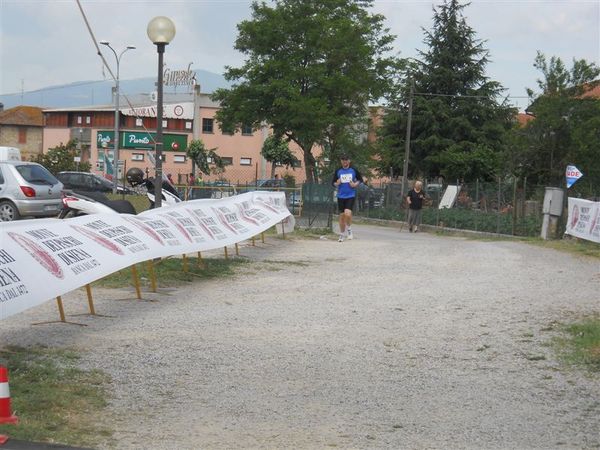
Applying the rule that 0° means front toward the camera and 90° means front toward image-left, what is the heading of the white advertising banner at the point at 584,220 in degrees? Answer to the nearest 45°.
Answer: approximately 45°

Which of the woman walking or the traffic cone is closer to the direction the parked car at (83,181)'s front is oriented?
the woman walking

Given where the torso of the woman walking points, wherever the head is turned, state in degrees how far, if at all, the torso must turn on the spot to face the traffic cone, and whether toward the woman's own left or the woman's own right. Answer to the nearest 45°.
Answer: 0° — they already face it

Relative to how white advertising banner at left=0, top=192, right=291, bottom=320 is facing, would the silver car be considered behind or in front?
behind

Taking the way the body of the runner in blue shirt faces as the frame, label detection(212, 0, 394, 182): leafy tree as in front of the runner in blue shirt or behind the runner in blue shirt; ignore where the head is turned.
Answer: behind

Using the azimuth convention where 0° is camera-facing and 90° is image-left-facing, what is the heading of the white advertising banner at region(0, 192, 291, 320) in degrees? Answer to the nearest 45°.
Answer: approximately 315°

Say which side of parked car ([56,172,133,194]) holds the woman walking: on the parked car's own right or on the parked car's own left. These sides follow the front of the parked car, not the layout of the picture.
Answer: on the parked car's own right

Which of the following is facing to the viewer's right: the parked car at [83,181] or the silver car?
the parked car
